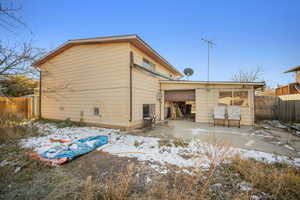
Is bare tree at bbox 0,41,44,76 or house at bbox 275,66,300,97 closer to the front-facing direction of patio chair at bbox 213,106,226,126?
the bare tree

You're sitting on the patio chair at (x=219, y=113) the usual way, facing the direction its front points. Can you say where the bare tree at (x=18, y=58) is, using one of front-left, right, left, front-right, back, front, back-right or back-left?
front-right

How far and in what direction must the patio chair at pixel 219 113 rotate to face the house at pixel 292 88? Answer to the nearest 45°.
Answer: approximately 135° to its left

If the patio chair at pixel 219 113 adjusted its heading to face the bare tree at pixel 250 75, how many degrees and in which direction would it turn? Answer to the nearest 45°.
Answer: approximately 180°

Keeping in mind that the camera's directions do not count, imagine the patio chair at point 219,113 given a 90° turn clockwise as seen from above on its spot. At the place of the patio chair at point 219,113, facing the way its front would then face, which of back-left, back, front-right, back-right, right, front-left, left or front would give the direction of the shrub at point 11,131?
front-left

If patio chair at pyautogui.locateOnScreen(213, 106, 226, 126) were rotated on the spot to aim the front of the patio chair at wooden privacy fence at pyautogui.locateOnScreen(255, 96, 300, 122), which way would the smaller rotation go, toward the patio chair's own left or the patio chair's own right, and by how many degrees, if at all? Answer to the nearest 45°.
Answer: approximately 135° to the patio chair's own left

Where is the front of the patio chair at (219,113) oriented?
toward the camera
